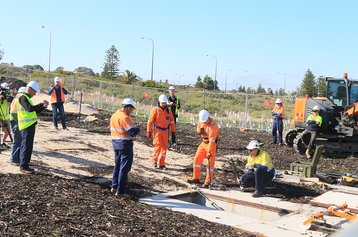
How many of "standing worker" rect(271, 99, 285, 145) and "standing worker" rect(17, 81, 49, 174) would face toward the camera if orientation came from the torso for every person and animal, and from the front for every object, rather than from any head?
1

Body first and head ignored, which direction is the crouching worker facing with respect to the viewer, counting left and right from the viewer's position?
facing the viewer and to the left of the viewer

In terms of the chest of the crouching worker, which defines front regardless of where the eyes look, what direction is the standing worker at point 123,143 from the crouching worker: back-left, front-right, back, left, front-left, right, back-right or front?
front

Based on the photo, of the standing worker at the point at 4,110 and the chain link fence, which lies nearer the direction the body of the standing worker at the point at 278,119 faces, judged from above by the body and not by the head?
the standing worker

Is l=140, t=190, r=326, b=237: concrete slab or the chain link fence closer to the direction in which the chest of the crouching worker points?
the concrete slab

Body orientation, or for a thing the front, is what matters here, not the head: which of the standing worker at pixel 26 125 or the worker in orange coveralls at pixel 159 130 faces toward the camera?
the worker in orange coveralls

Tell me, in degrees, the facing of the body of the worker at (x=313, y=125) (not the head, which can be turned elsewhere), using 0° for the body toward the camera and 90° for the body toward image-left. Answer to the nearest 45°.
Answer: approximately 45°

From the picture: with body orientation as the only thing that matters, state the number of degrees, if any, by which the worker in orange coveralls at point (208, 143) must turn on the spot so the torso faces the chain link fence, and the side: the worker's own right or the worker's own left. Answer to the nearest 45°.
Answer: approximately 135° to the worker's own right

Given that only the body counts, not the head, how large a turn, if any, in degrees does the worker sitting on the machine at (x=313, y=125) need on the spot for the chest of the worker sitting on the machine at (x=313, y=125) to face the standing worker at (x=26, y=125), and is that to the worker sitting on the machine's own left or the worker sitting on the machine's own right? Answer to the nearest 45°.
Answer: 0° — they already face them

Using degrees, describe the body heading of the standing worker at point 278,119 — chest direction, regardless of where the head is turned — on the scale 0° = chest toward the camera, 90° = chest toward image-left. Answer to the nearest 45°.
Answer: approximately 0°

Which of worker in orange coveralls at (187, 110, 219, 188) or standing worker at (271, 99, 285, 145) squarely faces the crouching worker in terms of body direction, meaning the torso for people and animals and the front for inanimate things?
the standing worker

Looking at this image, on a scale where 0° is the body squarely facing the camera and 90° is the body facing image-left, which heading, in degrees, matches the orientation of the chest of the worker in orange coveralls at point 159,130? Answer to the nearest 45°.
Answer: approximately 0°

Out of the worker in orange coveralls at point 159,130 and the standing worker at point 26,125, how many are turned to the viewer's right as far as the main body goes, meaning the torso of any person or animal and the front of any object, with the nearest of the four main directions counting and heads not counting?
1

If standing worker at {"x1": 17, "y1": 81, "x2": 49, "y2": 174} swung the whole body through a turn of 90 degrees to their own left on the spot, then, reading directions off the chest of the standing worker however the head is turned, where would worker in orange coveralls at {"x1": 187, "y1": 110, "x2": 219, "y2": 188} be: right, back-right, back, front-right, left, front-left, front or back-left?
right

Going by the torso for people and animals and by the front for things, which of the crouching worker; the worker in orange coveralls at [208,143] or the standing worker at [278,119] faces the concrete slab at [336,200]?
the standing worker

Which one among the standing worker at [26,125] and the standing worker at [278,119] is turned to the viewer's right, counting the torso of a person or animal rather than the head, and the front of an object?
the standing worker at [26,125]

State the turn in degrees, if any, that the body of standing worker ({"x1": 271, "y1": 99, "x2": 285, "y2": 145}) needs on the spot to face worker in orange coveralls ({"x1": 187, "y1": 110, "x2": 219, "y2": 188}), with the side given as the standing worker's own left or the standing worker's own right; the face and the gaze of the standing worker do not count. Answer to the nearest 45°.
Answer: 0° — they already face them

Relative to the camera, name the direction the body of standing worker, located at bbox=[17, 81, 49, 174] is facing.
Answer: to the viewer's right

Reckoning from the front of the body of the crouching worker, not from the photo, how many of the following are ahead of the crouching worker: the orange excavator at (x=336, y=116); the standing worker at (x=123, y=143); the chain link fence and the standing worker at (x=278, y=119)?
1
